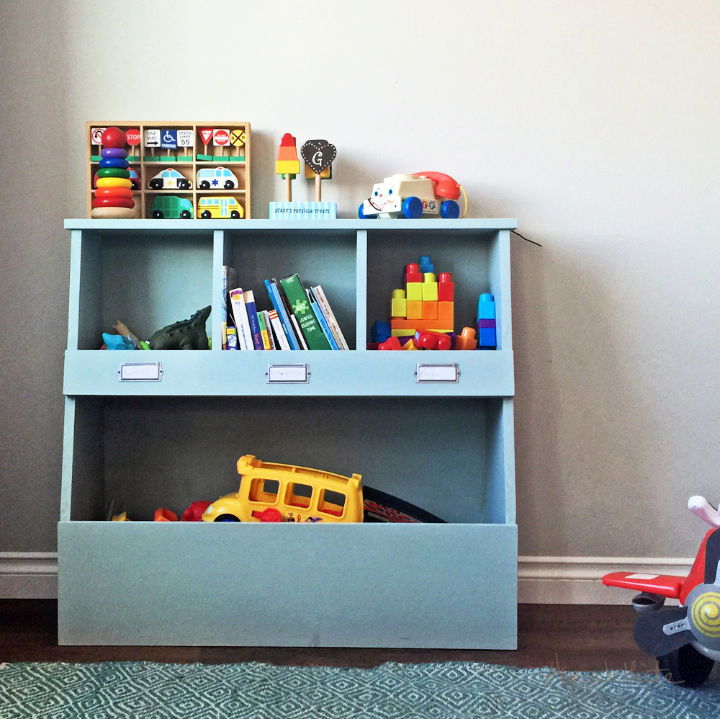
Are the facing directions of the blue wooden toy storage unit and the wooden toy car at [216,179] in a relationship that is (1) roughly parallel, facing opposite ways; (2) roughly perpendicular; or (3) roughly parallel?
roughly perpendicular

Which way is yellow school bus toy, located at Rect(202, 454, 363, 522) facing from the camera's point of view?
to the viewer's left
